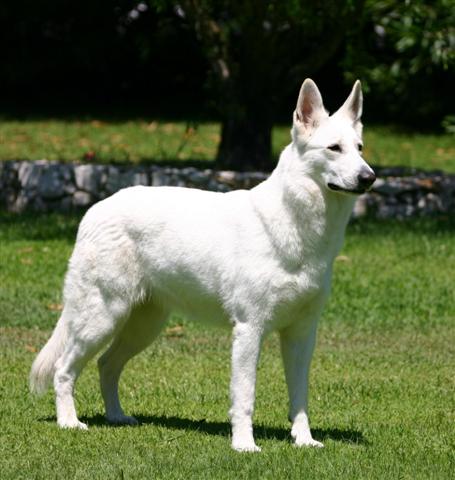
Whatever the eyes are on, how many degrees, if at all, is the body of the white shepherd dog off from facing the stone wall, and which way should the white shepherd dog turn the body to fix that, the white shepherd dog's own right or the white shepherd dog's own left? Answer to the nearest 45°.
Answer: approximately 135° to the white shepherd dog's own left

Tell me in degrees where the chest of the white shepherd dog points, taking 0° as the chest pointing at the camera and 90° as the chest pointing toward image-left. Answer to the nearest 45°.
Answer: approximately 315°
